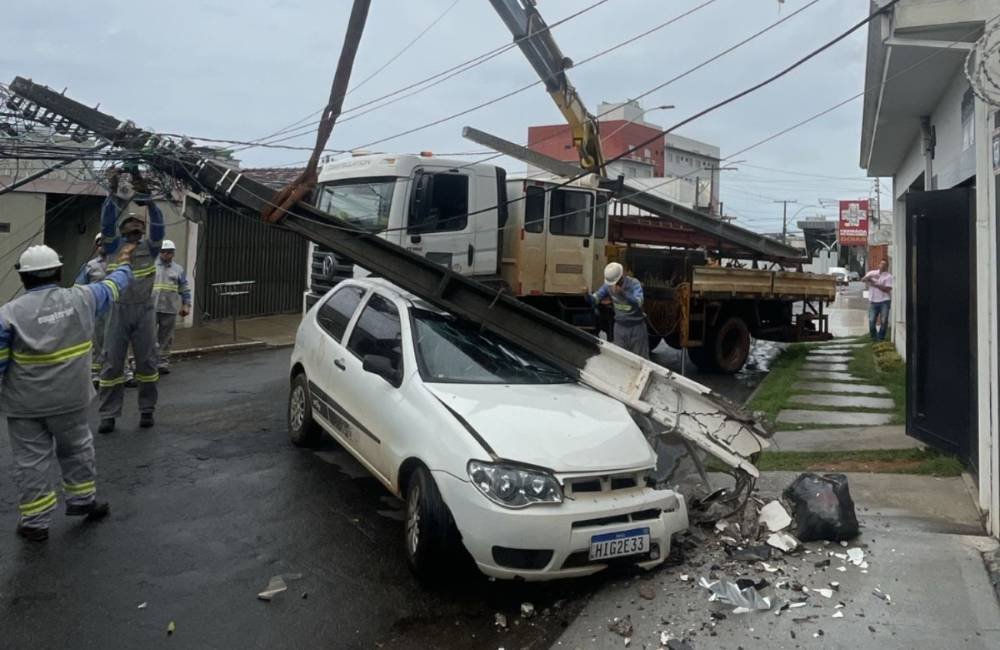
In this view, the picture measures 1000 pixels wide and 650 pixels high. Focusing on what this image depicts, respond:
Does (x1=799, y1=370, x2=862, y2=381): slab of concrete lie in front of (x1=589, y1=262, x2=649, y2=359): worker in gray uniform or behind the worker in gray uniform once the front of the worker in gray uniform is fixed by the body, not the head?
behind

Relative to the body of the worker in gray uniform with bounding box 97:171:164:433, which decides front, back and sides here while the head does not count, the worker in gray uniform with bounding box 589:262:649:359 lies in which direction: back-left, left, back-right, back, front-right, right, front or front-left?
left

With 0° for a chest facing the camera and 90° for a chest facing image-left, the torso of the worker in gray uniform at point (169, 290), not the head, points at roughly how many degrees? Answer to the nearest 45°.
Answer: approximately 0°

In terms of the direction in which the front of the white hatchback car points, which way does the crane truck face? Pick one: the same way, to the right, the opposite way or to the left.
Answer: to the right

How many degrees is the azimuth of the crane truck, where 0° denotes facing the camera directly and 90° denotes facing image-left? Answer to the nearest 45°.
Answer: approximately 45°

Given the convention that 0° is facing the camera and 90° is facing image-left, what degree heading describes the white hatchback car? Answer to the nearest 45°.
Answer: approximately 315°

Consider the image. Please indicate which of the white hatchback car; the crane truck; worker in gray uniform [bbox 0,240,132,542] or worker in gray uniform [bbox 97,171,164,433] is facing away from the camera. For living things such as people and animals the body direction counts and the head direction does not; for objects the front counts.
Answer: worker in gray uniform [bbox 0,240,132,542]

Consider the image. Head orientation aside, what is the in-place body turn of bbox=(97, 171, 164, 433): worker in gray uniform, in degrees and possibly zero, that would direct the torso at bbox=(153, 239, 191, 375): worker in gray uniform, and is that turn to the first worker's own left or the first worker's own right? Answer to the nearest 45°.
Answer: approximately 180°

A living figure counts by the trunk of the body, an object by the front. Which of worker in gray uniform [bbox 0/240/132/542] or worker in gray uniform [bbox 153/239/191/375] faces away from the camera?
worker in gray uniform [bbox 0/240/132/542]

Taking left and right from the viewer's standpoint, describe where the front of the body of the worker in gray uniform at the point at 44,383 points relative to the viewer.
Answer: facing away from the viewer

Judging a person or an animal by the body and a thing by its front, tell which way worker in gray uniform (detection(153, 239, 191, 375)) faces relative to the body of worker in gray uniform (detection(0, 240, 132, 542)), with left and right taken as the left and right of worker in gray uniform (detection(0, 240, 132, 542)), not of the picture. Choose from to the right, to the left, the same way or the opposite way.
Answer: the opposite way

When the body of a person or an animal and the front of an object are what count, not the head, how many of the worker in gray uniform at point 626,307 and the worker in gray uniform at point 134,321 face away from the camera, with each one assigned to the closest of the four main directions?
0

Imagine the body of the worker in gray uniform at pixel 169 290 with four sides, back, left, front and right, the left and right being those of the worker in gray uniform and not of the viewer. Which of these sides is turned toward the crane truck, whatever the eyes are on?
left
